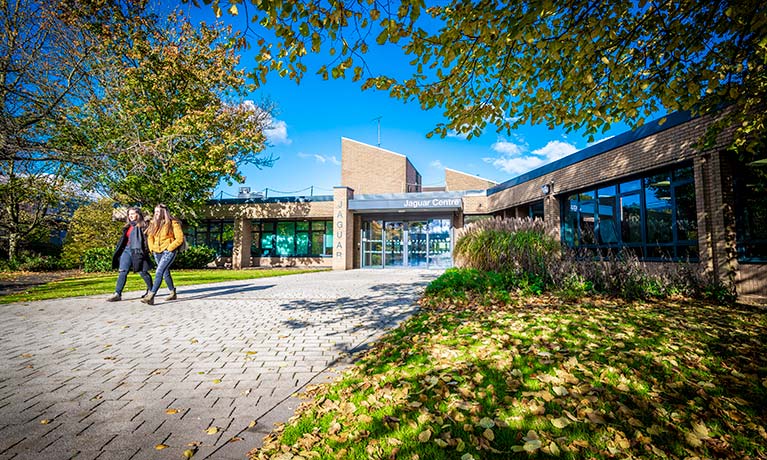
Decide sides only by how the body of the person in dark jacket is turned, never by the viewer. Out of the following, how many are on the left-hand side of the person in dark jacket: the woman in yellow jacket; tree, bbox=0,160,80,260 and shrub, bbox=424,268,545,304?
2

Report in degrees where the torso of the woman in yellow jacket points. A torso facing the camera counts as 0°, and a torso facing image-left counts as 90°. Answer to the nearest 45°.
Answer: approximately 45°

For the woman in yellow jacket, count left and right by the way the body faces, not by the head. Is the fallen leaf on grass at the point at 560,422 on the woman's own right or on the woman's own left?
on the woman's own left

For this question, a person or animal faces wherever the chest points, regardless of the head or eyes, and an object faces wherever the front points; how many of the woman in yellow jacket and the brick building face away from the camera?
0

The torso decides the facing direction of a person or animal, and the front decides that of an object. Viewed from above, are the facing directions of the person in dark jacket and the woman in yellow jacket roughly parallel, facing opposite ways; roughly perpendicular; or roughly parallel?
roughly parallel

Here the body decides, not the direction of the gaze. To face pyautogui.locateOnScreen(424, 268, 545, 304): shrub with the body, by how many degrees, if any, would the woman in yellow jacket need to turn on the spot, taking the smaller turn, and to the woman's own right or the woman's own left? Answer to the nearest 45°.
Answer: approximately 90° to the woman's own left

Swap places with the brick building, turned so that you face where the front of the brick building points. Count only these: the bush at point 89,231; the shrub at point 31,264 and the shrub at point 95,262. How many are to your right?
3

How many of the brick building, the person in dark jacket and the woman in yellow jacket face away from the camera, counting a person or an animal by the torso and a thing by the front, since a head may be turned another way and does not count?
0

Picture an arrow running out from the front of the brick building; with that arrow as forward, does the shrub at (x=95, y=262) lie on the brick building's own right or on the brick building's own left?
on the brick building's own right

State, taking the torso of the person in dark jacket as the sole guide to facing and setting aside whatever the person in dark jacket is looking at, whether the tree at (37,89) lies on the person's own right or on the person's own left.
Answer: on the person's own right

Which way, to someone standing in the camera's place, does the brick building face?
facing the viewer

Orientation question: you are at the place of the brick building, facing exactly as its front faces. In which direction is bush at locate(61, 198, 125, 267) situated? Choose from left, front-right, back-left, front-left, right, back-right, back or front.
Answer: right

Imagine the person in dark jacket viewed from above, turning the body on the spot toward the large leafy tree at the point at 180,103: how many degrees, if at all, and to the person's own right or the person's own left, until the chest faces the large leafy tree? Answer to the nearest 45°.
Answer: approximately 135° to the person's own right

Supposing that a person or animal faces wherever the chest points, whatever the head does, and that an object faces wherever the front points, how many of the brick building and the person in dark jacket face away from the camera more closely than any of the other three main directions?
0

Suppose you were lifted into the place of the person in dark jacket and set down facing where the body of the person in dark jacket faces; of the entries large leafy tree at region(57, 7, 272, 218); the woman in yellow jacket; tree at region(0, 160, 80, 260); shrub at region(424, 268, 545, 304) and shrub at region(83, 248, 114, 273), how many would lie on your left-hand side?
2

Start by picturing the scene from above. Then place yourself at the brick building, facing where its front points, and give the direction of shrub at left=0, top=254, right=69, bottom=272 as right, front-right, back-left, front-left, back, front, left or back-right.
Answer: right

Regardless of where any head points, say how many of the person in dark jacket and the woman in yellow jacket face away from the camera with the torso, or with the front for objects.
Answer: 0

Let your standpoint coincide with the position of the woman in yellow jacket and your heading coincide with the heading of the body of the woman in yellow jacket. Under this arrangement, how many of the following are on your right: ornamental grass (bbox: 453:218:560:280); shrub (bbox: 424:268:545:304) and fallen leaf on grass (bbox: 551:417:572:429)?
0

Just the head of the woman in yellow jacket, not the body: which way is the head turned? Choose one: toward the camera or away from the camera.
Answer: toward the camera

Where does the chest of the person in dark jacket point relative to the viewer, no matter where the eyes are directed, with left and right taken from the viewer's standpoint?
facing the viewer and to the left of the viewer
